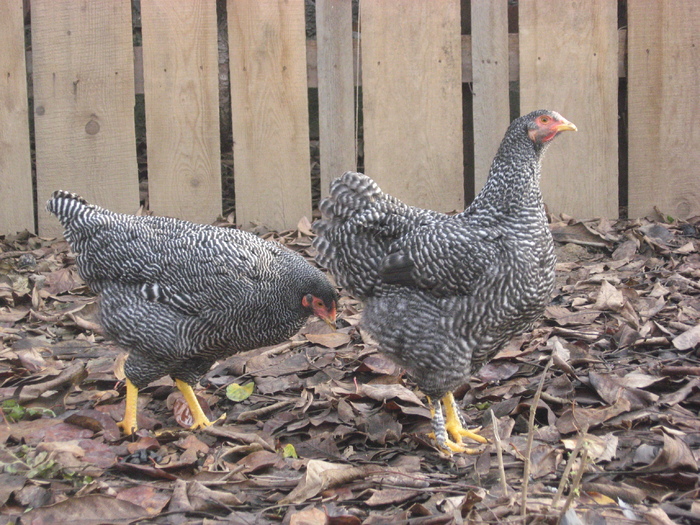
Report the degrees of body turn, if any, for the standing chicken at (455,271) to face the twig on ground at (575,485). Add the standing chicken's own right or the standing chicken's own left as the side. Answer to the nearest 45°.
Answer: approximately 90° to the standing chicken's own right

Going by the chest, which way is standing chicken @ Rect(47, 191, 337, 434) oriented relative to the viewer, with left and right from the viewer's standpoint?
facing to the right of the viewer

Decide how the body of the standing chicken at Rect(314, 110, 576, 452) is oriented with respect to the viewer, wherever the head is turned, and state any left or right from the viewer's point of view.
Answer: facing to the right of the viewer

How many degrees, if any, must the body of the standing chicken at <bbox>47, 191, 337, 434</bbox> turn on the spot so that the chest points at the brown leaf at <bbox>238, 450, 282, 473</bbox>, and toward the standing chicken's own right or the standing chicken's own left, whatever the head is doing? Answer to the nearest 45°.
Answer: approximately 90° to the standing chicken's own right

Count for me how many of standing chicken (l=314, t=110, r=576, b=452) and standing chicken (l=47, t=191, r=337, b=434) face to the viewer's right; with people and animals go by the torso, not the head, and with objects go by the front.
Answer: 2

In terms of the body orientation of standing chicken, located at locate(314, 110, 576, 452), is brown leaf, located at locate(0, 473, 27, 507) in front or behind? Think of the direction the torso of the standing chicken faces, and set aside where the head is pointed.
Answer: behind
